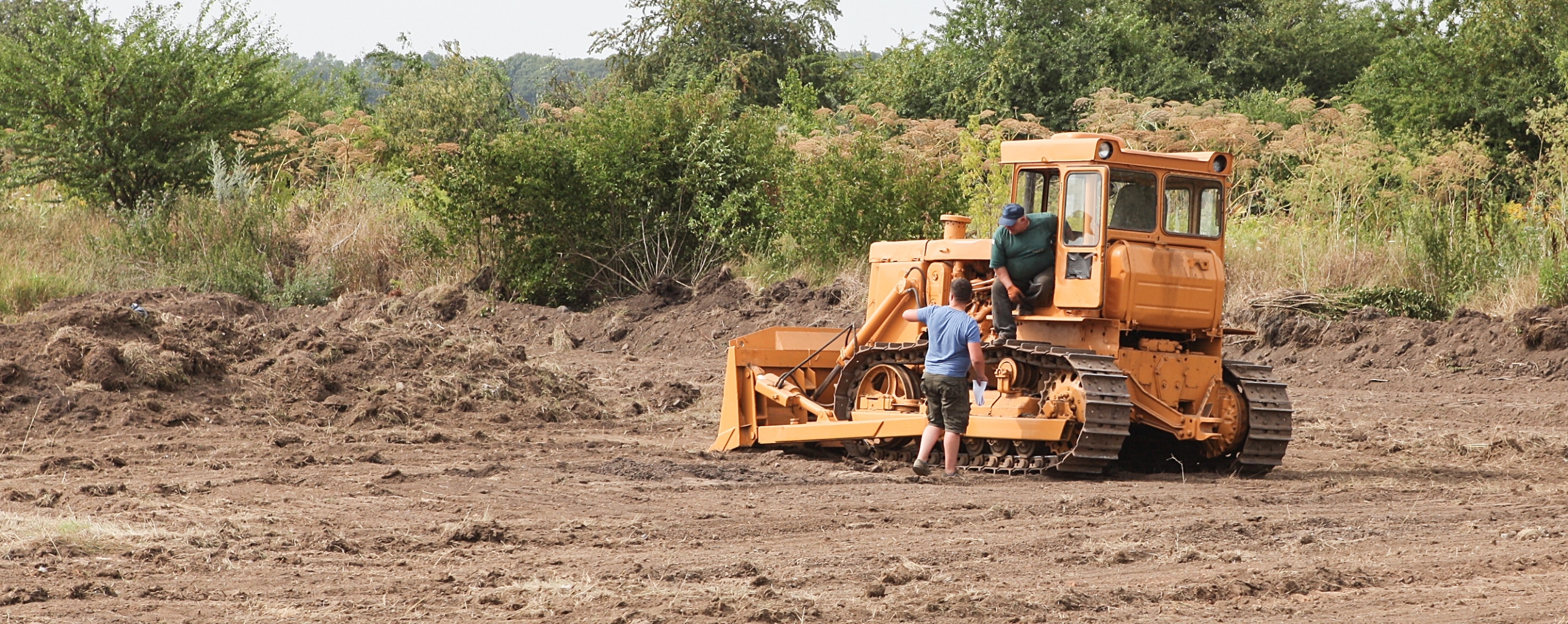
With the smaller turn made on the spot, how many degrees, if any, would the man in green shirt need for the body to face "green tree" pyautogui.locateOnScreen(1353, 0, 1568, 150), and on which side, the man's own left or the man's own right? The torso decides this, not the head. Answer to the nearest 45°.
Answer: approximately 180°

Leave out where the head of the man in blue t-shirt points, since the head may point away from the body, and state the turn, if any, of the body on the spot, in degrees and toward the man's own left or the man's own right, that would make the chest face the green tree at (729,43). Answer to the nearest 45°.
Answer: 0° — they already face it

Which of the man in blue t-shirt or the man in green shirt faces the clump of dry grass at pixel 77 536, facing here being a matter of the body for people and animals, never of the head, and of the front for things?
the man in green shirt

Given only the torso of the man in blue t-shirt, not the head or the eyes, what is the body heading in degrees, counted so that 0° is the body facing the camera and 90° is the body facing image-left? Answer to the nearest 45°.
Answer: approximately 180°

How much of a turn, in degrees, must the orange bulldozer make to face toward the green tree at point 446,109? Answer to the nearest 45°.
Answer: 0° — it already faces it

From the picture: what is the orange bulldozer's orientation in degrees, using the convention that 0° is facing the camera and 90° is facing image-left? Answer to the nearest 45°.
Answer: approximately 135°

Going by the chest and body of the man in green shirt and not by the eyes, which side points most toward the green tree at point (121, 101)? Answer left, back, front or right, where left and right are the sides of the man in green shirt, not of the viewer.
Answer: right

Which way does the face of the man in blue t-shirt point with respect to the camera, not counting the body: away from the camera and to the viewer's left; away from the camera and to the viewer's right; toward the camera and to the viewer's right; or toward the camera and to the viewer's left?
away from the camera and to the viewer's right

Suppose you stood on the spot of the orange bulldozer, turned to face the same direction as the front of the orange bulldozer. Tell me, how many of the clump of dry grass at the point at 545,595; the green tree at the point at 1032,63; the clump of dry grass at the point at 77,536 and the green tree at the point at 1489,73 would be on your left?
2

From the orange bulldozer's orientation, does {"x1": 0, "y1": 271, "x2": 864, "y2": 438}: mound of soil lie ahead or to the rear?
ahead

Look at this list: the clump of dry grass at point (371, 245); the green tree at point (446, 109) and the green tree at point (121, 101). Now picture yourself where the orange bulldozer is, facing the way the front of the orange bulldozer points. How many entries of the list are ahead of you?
3

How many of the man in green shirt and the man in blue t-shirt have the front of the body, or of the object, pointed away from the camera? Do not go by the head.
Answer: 1

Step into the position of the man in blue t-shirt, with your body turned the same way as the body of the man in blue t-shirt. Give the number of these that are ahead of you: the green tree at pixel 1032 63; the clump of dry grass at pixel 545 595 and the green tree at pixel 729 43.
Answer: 2

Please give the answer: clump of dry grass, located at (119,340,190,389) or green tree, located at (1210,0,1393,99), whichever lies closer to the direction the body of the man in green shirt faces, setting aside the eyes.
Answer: the clump of dry grass

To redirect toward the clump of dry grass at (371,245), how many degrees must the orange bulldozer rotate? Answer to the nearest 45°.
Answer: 0° — it already faces it

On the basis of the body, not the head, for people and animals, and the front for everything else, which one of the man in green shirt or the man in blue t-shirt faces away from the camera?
the man in blue t-shirt
